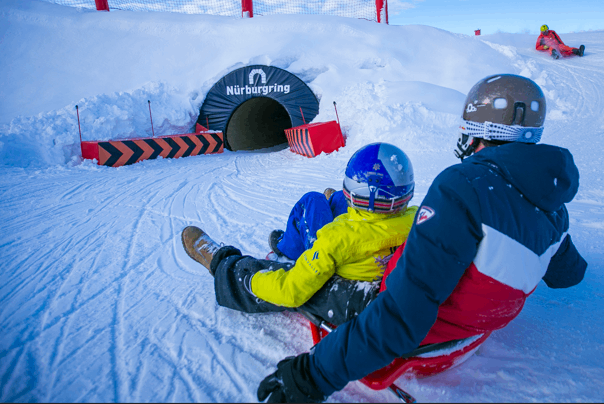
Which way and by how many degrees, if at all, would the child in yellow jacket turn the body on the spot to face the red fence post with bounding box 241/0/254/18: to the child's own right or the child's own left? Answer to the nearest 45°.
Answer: approximately 45° to the child's own right

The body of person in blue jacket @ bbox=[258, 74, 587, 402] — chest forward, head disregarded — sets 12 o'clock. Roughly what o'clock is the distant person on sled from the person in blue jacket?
The distant person on sled is roughly at 2 o'clock from the person in blue jacket.

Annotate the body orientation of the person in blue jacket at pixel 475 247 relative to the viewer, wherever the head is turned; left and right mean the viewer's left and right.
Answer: facing away from the viewer and to the left of the viewer

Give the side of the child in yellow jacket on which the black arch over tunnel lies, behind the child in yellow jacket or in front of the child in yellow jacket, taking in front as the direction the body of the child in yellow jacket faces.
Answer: in front

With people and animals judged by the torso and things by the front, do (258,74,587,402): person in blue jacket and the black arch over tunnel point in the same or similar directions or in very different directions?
very different directions

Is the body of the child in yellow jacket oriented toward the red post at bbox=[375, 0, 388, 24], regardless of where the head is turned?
no

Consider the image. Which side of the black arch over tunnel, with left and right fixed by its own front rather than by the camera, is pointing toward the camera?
front

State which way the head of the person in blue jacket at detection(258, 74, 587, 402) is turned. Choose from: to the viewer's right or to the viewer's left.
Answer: to the viewer's left

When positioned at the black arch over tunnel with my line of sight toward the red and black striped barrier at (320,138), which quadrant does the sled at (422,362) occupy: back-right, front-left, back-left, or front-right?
front-right

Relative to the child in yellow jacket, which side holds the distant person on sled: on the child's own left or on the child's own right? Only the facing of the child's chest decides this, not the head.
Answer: on the child's own right

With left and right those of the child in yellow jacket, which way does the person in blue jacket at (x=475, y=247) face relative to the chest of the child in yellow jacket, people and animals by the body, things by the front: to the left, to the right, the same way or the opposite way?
the same way

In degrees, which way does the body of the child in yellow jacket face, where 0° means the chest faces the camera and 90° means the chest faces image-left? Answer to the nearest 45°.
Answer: approximately 135°

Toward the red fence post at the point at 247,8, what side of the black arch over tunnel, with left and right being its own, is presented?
back

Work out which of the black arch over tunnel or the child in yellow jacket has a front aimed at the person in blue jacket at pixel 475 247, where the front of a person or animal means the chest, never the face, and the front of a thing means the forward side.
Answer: the black arch over tunnel

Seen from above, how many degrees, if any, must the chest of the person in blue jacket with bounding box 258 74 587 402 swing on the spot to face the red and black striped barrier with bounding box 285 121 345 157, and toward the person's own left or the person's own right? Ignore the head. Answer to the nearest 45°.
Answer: approximately 45° to the person's own right

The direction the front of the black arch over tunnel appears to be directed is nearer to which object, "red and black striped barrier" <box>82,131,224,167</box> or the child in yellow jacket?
the child in yellow jacket
